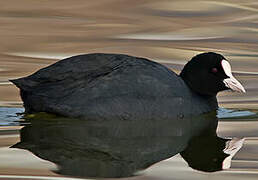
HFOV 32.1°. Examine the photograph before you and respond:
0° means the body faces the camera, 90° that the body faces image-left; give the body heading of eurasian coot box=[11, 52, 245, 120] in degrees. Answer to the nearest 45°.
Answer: approximately 270°
